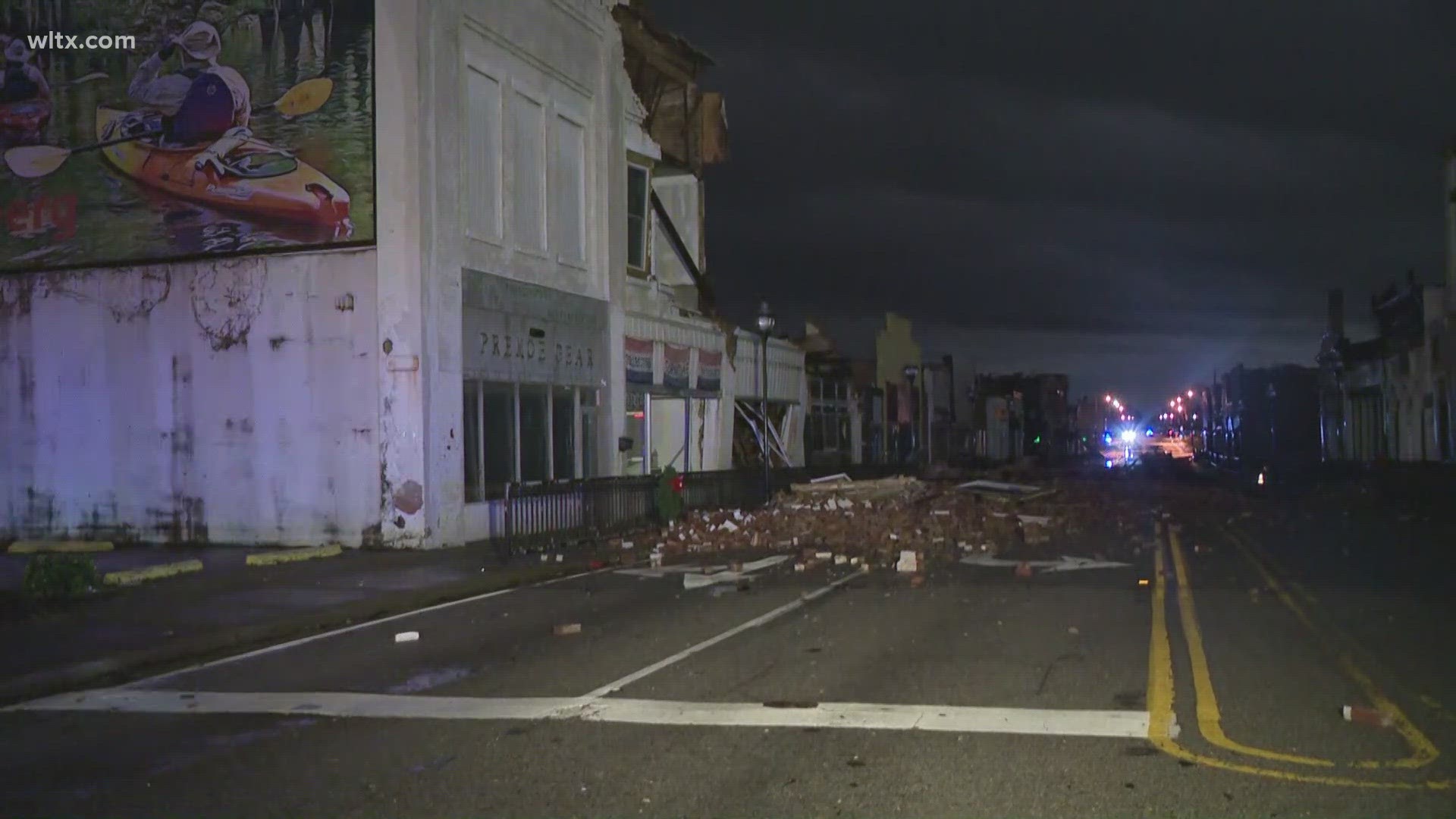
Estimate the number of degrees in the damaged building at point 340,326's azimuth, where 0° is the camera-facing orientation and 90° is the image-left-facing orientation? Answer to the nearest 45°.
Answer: approximately 315°

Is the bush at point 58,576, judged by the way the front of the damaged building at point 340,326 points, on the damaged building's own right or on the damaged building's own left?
on the damaged building's own right

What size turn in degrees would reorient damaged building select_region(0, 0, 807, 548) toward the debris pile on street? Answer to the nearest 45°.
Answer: approximately 45° to its left

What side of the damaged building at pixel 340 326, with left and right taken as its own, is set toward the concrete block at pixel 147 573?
right
